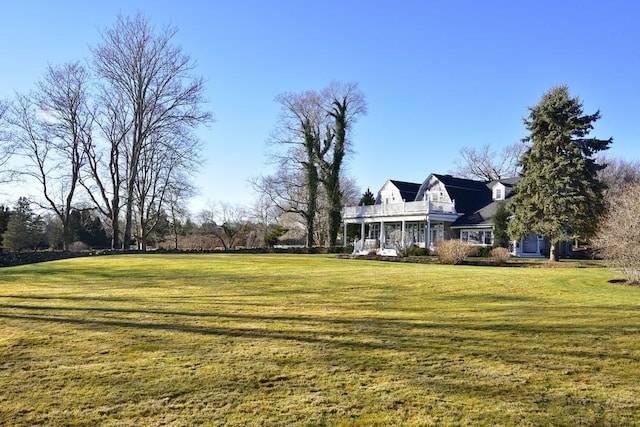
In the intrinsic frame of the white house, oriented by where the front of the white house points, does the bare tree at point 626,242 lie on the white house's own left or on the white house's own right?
on the white house's own left

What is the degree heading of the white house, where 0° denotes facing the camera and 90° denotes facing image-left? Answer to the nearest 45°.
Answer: approximately 45°

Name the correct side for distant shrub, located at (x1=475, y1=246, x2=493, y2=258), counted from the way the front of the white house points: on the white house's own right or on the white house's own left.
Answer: on the white house's own left

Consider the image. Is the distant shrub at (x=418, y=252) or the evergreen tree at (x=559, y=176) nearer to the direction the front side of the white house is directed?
the distant shrub

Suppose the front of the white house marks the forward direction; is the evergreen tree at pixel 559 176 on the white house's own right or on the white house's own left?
on the white house's own left

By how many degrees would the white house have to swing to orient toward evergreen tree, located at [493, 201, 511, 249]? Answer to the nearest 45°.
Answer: approximately 90° to its left

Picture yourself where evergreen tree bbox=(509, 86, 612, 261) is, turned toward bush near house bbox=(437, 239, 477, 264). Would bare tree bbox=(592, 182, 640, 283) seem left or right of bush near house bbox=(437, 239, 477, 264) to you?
left

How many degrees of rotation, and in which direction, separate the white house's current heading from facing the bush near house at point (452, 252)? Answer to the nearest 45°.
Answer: approximately 45° to its left
